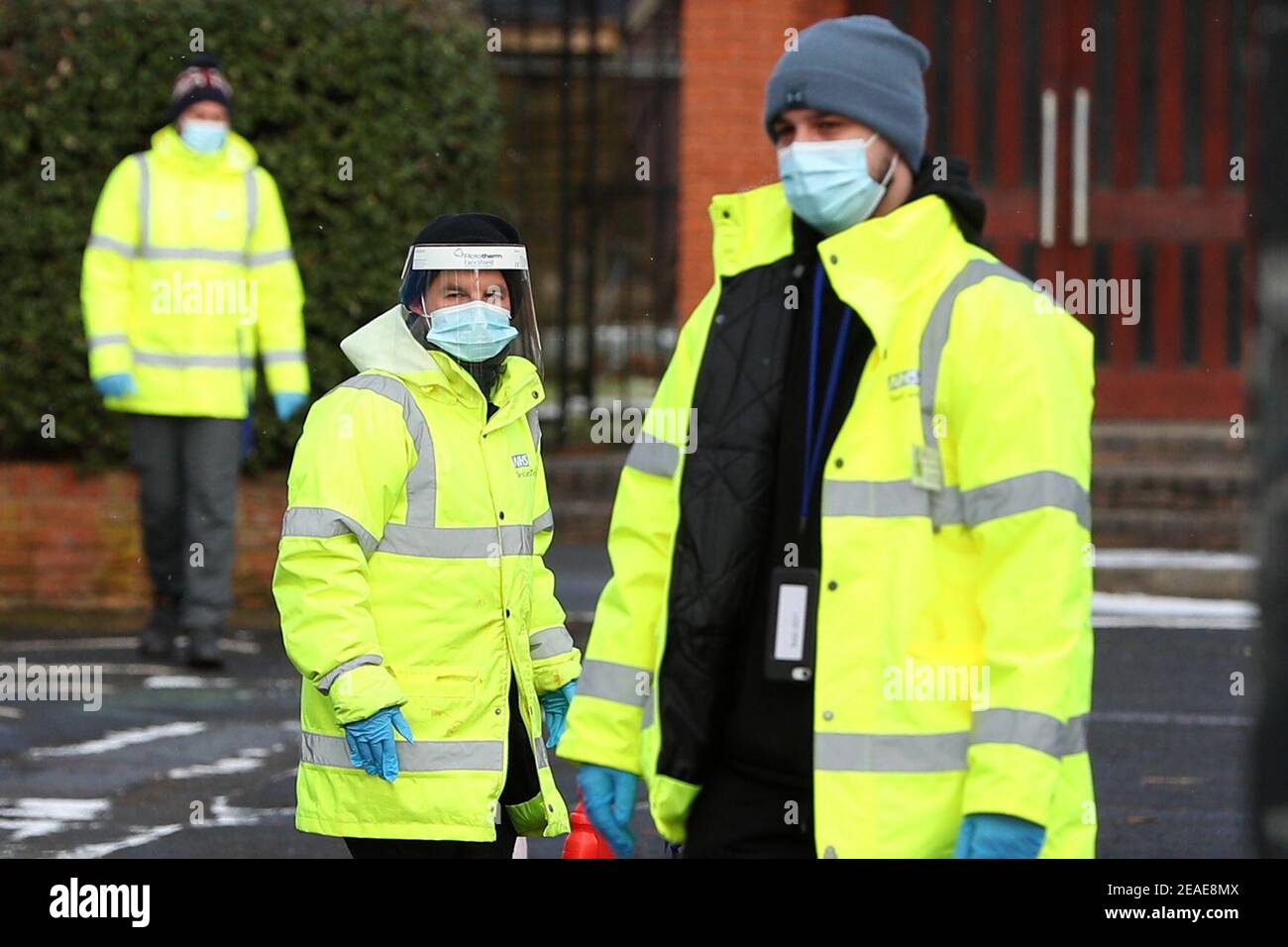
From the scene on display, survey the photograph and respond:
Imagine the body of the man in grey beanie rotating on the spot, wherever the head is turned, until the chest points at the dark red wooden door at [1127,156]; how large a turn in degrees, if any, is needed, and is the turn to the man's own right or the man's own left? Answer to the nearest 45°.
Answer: approximately 135° to the man's own right

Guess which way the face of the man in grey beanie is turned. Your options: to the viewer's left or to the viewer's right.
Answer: to the viewer's left

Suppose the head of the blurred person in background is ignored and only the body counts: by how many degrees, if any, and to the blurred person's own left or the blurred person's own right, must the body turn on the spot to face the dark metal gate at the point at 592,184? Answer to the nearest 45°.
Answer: approximately 135° to the blurred person's own left

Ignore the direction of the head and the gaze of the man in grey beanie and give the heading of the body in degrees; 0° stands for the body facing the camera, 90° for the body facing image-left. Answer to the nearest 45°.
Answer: approximately 45°

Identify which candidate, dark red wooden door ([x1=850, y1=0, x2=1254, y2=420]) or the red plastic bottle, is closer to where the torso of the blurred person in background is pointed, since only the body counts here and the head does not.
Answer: the red plastic bottle

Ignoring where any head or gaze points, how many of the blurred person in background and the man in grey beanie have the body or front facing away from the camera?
0

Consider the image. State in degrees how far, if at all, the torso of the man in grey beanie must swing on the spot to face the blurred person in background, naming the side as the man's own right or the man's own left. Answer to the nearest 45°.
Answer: approximately 90° to the man's own right

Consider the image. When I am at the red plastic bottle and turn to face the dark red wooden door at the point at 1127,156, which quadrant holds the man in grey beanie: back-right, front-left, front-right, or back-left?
back-right

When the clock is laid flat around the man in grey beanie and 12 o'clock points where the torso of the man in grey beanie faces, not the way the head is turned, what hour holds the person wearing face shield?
The person wearing face shield is roughly at 3 o'clock from the man in grey beanie.

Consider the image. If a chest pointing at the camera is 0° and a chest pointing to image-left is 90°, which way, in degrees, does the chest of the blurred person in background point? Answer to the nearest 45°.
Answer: approximately 0°

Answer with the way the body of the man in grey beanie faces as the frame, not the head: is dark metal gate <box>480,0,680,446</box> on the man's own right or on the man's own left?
on the man's own right
